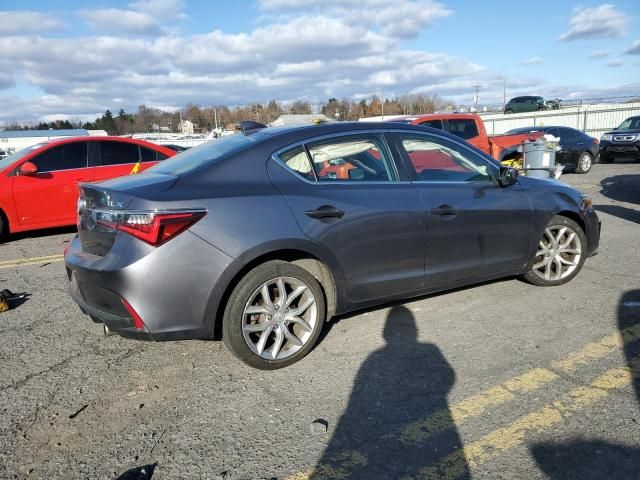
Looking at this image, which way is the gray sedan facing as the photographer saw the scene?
facing away from the viewer and to the right of the viewer

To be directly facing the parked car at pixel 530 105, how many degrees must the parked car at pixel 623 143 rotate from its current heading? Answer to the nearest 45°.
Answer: approximately 135° to its right

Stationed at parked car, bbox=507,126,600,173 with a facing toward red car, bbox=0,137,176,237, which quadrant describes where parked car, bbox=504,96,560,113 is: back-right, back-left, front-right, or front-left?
back-right

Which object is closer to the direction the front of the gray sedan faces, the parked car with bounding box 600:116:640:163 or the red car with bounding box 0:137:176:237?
the parked car

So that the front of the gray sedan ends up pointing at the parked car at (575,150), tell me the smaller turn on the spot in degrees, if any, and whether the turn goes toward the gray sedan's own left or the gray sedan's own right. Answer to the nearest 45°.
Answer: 0° — it already faces it

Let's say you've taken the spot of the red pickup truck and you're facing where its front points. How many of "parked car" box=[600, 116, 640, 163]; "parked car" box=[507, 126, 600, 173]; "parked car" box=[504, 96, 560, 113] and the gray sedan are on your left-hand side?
1
